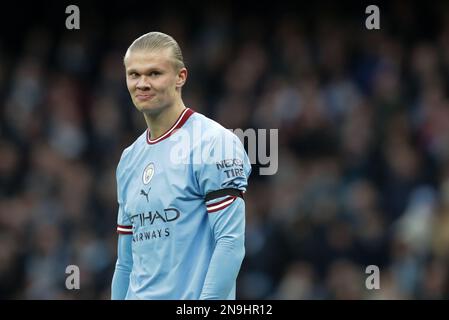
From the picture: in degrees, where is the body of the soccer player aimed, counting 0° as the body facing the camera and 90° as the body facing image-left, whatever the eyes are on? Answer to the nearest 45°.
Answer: approximately 45°
